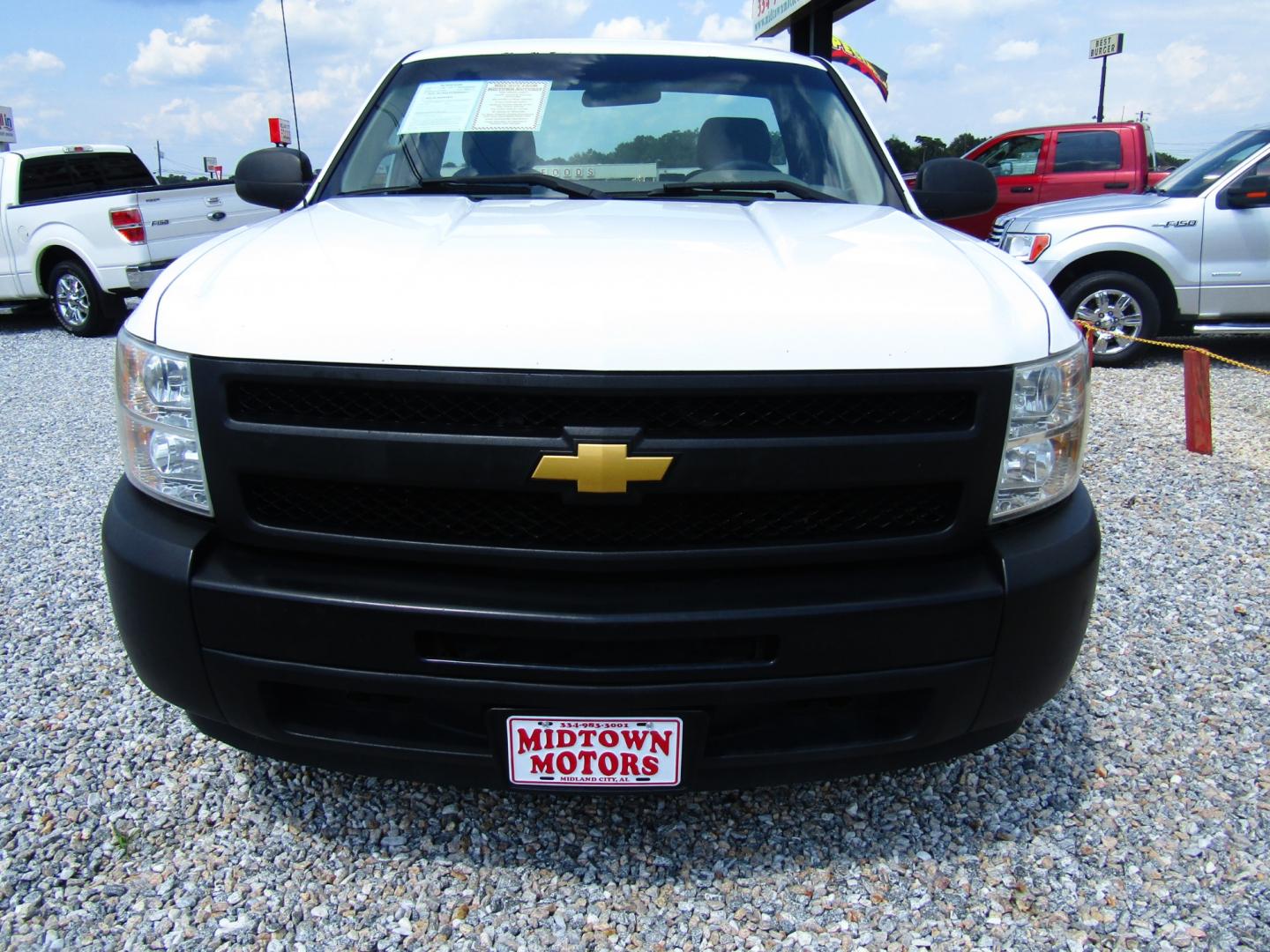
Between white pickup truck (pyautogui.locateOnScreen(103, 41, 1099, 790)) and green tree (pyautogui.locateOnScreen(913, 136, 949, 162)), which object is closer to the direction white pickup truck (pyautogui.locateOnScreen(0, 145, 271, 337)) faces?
the green tree

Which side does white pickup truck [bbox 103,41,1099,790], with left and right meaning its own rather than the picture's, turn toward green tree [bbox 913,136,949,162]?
back

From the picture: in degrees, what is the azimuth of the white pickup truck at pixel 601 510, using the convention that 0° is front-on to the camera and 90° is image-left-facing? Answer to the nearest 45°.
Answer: approximately 0°

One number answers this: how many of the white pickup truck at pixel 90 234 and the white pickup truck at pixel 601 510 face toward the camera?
1

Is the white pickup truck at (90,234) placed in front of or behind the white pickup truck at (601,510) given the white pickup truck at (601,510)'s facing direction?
behind
